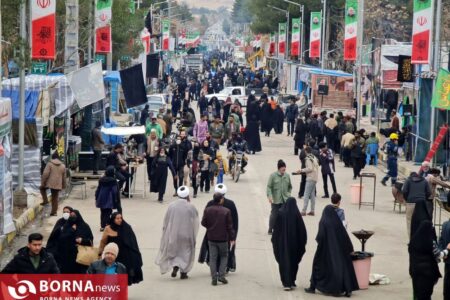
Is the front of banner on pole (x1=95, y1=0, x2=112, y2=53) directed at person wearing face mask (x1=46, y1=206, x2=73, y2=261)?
yes

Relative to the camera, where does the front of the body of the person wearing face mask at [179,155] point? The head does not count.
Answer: toward the camera

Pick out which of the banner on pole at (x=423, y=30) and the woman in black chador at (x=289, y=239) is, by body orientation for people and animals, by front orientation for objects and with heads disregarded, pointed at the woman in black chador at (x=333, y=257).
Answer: the banner on pole

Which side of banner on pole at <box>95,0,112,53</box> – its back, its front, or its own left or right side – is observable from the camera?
front

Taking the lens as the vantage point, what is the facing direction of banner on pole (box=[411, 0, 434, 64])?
facing the viewer

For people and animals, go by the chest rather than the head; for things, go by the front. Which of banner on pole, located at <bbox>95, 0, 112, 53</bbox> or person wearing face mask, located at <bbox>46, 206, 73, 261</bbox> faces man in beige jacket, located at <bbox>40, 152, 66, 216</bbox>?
the banner on pole

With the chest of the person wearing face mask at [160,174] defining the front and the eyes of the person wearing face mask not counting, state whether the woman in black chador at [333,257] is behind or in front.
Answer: in front

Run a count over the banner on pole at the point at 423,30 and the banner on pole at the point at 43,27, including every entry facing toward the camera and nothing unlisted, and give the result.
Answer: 2

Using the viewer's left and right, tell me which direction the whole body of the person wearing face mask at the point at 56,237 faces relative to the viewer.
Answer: facing the viewer and to the right of the viewer
